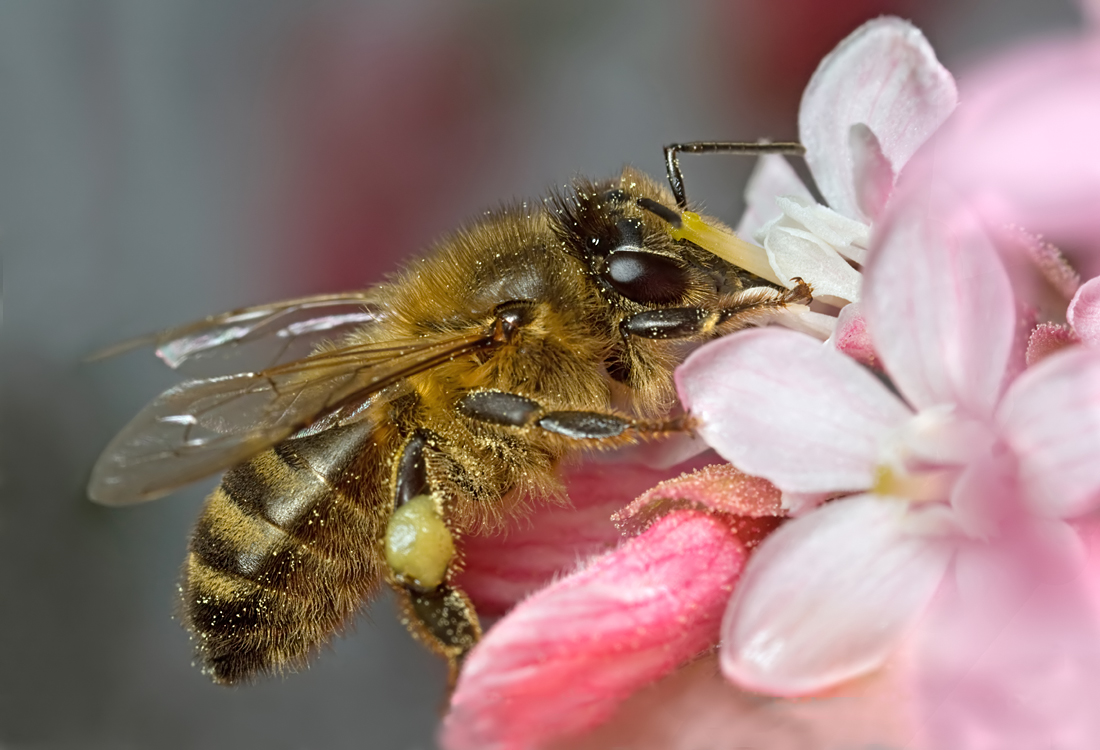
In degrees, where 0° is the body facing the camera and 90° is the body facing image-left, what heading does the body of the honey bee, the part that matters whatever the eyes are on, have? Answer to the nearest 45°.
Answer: approximately 270°
